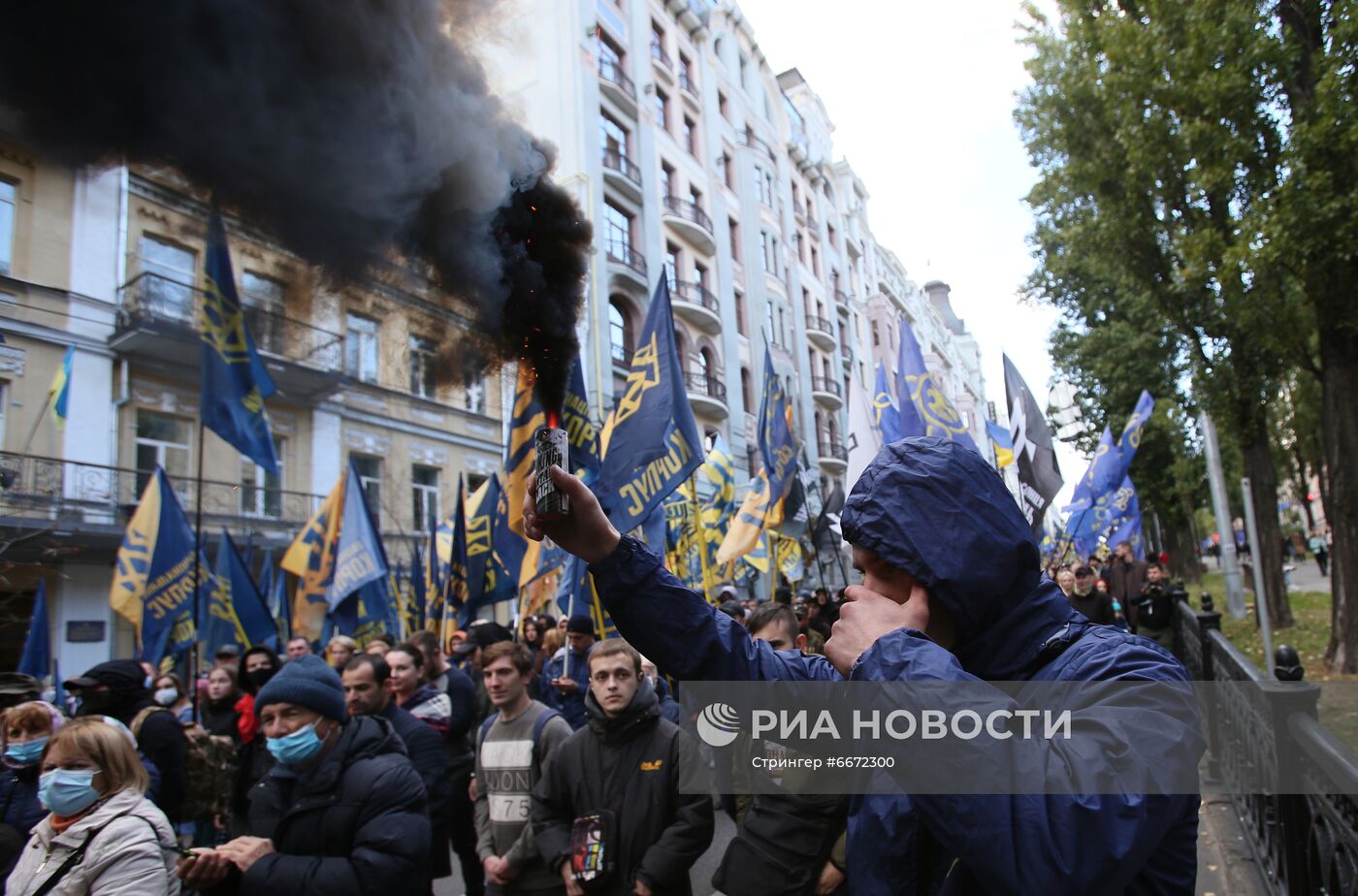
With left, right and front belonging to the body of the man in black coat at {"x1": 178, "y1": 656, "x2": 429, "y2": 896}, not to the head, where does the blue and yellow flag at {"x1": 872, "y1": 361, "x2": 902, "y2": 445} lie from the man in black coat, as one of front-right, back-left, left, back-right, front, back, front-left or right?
back

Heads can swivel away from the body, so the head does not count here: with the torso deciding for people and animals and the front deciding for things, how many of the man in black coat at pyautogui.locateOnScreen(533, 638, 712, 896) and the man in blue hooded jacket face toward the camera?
1

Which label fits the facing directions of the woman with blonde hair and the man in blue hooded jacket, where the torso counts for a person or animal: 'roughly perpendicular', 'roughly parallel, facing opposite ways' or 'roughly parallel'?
roughly perpendicular

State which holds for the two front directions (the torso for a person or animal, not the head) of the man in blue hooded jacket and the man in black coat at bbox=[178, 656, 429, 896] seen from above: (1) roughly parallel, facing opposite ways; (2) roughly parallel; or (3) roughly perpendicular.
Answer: roughly perpendicular

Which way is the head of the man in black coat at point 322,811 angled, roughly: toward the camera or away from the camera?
toward the camera

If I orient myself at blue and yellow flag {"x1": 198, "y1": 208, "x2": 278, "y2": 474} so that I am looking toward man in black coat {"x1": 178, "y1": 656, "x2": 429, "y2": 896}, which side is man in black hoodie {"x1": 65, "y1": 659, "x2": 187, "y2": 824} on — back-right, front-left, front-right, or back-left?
front-right

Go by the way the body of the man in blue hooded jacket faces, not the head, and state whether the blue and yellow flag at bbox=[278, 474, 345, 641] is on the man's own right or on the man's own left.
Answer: on the man's own right

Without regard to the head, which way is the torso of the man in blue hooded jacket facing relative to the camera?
to the viewer's left

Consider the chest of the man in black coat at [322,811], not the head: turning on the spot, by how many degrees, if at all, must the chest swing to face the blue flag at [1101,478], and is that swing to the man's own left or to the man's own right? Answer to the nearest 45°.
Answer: approximately 180°

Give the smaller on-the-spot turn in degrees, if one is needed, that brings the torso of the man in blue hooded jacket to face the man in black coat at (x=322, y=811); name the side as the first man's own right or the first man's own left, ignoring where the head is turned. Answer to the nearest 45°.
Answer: approximately 45° to the first man's own right

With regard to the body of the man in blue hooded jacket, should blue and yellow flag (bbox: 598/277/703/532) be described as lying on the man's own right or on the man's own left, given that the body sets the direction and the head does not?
on the man's own right

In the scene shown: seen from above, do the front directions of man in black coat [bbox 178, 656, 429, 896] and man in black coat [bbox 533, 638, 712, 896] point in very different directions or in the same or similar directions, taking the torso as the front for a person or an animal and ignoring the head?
same or similar directions

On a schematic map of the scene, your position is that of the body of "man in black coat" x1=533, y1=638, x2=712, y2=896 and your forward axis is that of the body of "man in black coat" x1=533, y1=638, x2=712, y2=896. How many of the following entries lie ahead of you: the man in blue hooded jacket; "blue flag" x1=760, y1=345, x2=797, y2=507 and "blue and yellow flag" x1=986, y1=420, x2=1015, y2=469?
1

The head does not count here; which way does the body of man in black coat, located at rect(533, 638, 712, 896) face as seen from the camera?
toward the camera

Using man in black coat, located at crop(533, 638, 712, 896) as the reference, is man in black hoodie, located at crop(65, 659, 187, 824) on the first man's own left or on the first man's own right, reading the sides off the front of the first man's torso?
on the first man's own right

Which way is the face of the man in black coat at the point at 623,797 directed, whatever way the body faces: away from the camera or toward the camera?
toward the camera

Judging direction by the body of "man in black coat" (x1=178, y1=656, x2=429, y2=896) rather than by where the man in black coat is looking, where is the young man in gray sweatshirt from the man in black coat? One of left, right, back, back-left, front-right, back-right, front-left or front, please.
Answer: back

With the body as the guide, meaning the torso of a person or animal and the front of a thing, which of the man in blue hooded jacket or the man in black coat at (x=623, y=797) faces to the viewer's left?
the man in blue hooded jacket

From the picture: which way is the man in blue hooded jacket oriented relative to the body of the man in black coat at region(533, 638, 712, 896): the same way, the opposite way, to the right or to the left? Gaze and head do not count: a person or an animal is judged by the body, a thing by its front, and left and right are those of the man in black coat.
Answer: to the right
